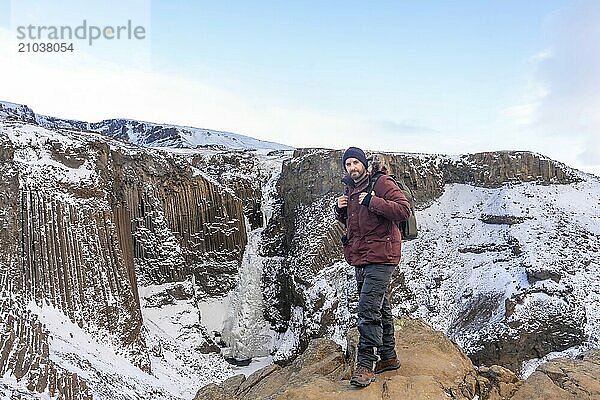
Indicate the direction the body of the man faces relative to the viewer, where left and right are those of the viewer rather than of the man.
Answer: facing the viewer and to the left of the viewer

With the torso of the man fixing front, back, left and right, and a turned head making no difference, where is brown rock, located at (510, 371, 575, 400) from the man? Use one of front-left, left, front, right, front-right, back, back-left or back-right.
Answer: back-left

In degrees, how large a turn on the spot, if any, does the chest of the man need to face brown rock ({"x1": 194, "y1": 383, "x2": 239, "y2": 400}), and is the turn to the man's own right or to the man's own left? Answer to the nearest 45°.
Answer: approximately 90° to the man's own right
